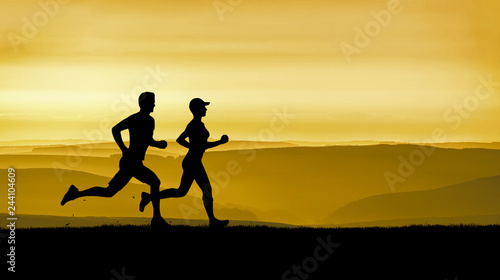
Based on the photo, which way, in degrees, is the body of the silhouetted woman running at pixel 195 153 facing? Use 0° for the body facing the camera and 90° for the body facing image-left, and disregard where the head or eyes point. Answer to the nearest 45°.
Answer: approximately 270°

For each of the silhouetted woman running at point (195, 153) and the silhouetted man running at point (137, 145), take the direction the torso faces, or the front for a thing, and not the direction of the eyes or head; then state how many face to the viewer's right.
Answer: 2

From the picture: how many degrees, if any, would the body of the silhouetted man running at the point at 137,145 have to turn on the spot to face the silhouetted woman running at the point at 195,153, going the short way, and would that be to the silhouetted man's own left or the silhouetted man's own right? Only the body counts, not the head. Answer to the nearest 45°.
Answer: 0° — they already face them

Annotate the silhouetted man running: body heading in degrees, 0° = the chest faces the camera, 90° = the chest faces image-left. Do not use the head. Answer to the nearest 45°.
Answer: approximately 270°

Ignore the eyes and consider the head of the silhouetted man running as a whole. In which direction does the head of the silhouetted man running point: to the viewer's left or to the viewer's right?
to the viewer's right

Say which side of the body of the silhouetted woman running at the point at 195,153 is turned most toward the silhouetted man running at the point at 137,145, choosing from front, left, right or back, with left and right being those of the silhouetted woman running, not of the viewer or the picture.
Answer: back

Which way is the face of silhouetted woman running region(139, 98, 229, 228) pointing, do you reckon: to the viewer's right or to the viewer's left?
to the viewer's right
